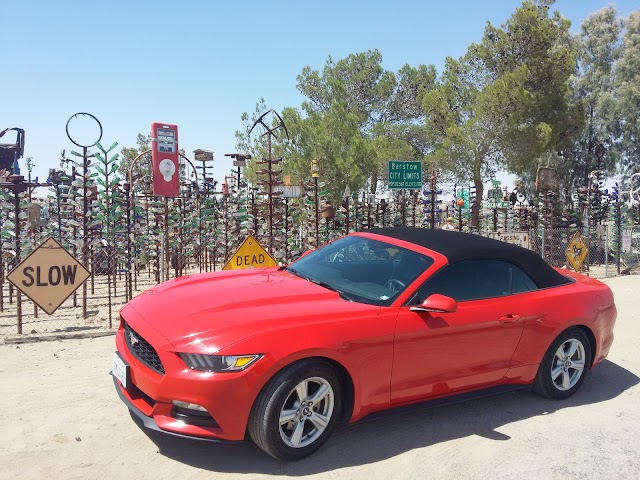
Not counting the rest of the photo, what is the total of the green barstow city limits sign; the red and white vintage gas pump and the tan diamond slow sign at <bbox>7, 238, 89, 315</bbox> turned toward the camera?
3

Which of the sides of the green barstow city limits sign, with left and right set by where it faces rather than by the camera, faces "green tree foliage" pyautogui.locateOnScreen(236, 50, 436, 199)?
back

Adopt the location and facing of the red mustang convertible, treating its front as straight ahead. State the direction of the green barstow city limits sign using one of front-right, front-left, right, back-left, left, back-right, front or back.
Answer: back-right

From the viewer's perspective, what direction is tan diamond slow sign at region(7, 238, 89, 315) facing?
toward the camera

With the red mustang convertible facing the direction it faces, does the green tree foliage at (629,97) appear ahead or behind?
behind

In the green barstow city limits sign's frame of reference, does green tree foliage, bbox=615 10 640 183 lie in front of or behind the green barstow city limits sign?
behind

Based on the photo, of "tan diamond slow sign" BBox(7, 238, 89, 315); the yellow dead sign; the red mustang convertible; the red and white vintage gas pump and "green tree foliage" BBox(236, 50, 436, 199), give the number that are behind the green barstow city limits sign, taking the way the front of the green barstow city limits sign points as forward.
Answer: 1

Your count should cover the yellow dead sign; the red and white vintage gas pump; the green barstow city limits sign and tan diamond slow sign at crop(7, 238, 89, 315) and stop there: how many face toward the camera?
4

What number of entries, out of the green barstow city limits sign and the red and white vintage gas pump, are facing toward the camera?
2

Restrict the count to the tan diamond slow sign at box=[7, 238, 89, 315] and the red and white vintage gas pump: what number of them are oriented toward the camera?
2

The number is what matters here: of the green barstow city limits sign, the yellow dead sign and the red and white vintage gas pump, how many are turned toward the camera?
3

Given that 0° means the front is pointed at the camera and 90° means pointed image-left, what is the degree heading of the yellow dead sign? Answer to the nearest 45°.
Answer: approximately 0°

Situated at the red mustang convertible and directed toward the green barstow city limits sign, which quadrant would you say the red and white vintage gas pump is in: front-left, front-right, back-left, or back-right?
front-left

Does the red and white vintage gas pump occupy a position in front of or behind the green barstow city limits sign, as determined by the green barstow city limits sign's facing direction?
in front

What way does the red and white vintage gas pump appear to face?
toward the camera
